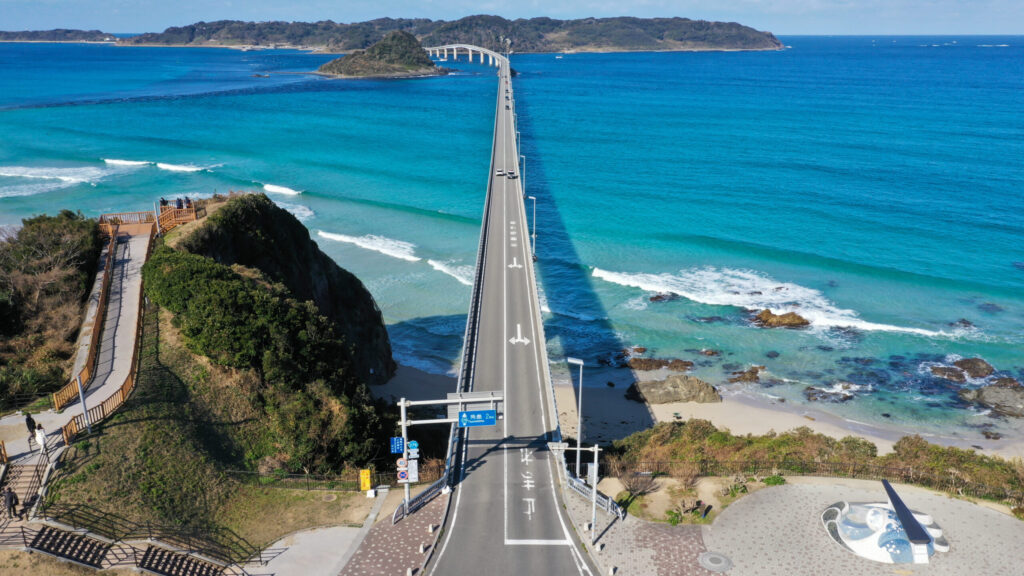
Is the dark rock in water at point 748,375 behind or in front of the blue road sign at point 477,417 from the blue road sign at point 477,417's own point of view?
behind

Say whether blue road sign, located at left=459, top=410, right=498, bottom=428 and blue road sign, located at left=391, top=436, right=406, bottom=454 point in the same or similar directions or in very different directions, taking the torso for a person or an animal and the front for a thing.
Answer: same or similar directions

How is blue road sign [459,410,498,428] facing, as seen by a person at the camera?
facing the viewer

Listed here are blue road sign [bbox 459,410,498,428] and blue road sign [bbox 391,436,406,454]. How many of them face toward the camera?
2

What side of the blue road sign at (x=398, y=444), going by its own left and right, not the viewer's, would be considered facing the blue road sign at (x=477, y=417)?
left

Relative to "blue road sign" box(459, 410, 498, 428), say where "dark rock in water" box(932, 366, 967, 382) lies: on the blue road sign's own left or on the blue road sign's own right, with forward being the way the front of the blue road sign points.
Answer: on the blue road sign's own left

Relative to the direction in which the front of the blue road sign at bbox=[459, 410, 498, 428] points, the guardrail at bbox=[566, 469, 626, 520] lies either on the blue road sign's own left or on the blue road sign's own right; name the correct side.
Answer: on the blue road sign's own left

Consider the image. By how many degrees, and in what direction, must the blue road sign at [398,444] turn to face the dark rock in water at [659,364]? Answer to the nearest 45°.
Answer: approximately 135° to its left

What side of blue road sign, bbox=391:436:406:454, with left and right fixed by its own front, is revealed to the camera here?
front

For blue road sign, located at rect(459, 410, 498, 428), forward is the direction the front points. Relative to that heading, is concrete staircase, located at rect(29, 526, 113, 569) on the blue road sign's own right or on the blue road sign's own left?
on the blue road sign's own right

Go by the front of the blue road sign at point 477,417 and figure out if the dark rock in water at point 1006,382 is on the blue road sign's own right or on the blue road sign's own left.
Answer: on the blue road sign's own left

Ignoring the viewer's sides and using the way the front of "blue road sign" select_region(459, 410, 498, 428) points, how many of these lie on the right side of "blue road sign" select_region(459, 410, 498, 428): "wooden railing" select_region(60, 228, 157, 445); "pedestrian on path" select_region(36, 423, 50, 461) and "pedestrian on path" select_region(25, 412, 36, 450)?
3

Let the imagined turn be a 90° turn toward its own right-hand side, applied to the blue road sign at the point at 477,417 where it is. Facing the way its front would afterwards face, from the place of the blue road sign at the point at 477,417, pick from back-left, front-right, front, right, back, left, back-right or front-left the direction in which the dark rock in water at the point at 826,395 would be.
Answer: back-right
